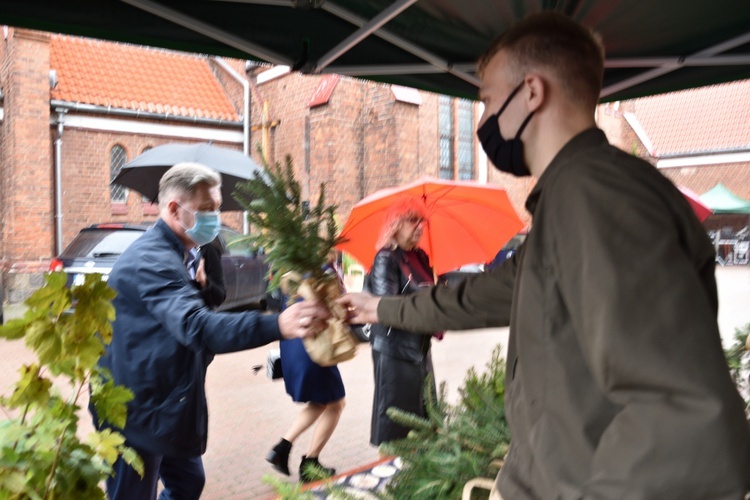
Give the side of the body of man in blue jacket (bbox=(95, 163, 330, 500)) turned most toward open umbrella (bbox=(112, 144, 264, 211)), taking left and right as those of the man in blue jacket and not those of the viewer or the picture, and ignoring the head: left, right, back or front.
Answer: left

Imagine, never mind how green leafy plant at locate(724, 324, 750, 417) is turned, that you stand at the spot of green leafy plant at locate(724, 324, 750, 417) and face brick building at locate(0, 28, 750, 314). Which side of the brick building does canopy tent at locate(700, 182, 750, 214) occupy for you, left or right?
right

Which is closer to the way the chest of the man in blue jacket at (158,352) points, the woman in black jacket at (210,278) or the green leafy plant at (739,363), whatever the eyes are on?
the green leafy plant

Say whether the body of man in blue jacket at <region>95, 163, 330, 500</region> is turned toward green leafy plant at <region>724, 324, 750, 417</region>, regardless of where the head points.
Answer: yes

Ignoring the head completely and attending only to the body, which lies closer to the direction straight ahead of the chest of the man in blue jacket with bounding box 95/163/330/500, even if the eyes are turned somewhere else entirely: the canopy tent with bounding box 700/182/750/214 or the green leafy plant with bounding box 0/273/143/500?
the canopy tent

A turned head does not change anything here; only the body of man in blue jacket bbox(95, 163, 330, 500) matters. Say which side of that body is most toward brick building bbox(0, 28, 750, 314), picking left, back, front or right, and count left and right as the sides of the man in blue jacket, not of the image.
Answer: left

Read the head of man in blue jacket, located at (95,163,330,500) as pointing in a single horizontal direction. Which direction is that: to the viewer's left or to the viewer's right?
to the viewer's right

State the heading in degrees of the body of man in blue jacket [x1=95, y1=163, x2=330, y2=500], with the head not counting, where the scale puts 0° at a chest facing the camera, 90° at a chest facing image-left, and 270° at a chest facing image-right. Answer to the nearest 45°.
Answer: approximately 270°

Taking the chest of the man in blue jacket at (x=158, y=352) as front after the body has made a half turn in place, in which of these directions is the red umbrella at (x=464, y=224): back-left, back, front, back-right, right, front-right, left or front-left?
back-right

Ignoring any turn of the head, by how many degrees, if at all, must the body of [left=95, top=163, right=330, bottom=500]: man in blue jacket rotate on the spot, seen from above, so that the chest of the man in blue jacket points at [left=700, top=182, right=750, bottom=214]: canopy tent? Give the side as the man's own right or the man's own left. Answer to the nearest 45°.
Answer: approximately 45° to the man's own left

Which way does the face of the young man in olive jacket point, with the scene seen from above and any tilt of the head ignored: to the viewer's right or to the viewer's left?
to the viewer's left
